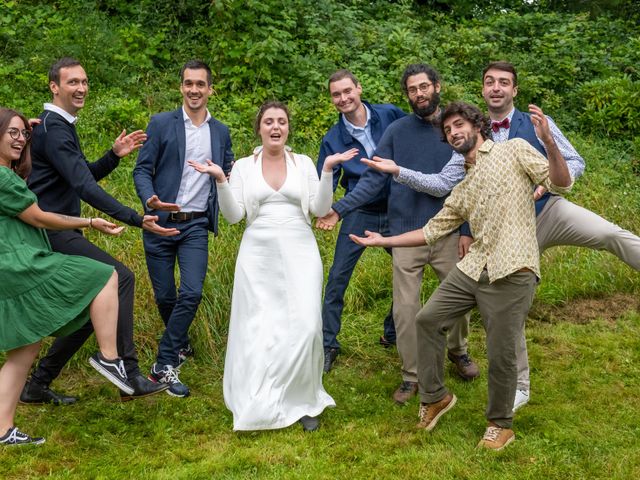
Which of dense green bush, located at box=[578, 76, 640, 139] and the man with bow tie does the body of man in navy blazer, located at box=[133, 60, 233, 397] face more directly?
the man with bow tie

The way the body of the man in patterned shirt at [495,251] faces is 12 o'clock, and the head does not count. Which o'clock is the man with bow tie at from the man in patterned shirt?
The man with bow tie is roughly at 5 o'clock from the man in patterned shirt.

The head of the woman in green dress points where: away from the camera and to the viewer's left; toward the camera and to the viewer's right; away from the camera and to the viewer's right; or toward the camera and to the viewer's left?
toward the camera and to the viewer's right

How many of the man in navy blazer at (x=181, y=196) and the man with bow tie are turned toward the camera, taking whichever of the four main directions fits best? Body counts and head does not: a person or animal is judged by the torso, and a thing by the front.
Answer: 2

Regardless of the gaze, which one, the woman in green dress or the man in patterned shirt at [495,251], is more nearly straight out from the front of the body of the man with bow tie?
the man in patterned shirt

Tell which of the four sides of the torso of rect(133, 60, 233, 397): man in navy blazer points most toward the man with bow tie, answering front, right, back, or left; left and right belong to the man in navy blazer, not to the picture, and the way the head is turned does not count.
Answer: left

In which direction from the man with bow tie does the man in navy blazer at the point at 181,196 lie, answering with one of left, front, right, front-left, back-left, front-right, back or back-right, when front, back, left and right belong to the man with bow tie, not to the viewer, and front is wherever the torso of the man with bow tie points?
right

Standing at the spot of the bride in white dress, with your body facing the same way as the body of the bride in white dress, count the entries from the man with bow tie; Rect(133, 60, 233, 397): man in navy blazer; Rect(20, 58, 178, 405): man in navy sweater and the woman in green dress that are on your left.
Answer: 1

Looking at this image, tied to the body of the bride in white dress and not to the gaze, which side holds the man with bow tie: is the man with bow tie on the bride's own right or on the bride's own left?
on the bride's own left

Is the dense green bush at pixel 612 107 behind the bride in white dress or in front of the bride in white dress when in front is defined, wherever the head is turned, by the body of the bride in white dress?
behind

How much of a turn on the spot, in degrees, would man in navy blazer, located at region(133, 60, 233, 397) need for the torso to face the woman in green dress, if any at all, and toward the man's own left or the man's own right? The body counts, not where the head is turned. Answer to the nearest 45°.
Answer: approximately 45° to the man's own right
